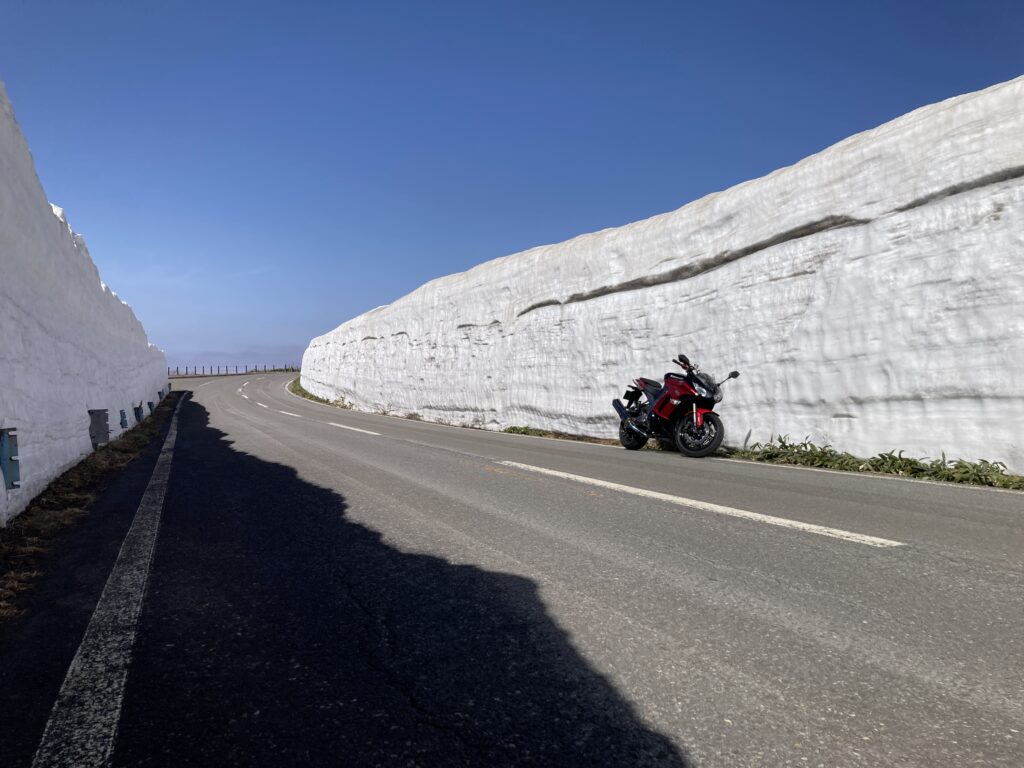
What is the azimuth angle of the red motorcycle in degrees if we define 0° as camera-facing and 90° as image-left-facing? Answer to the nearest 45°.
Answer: approximately 315°

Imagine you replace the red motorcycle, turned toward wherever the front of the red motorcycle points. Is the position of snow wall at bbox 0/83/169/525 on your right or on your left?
on your right
